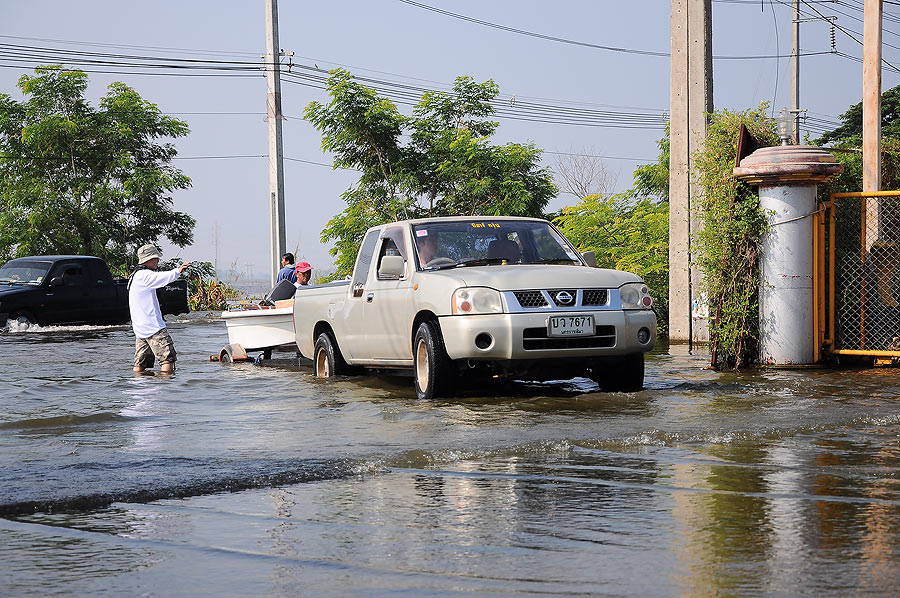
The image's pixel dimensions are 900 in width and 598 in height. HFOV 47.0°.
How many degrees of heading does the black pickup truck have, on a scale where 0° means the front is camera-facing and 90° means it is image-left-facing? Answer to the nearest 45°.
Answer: approximately 45°

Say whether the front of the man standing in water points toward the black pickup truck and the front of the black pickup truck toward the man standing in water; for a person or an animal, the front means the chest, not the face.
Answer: no

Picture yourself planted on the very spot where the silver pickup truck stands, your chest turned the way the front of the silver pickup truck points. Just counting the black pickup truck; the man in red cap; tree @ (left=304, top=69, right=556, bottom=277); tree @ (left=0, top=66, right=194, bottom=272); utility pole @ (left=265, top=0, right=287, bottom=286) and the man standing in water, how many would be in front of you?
0

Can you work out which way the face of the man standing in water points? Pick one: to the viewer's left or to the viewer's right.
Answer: to the viewer's right

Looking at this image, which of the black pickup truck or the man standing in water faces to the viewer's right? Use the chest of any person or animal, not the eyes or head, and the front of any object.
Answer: the man standing in water

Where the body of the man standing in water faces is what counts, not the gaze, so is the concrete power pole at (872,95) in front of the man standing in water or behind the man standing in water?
in front

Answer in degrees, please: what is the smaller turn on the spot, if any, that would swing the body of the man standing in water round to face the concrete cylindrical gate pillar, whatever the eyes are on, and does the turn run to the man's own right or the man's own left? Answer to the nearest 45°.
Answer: approximately 45° to the man's own right

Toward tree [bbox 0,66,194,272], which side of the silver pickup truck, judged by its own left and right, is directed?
back

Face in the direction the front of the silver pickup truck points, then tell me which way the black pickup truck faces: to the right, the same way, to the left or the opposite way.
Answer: to the right

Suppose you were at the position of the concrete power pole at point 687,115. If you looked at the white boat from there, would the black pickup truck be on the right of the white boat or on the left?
right

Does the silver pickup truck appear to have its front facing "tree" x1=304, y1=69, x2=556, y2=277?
no

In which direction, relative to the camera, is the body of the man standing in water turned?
to the viewer's right

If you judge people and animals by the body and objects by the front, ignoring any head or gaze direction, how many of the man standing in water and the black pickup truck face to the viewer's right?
1

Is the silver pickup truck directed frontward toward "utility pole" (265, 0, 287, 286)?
no

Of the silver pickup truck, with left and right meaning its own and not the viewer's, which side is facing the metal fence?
left

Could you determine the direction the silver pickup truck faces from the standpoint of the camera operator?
facing the viewer and to the right of the viewer

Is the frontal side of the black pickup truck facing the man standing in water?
no

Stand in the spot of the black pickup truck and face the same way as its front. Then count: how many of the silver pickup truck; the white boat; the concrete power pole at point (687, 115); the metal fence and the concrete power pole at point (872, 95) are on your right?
0
